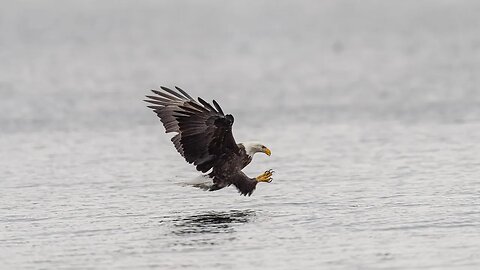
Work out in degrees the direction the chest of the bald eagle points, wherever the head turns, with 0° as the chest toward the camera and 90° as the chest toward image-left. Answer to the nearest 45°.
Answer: approximately 270°
